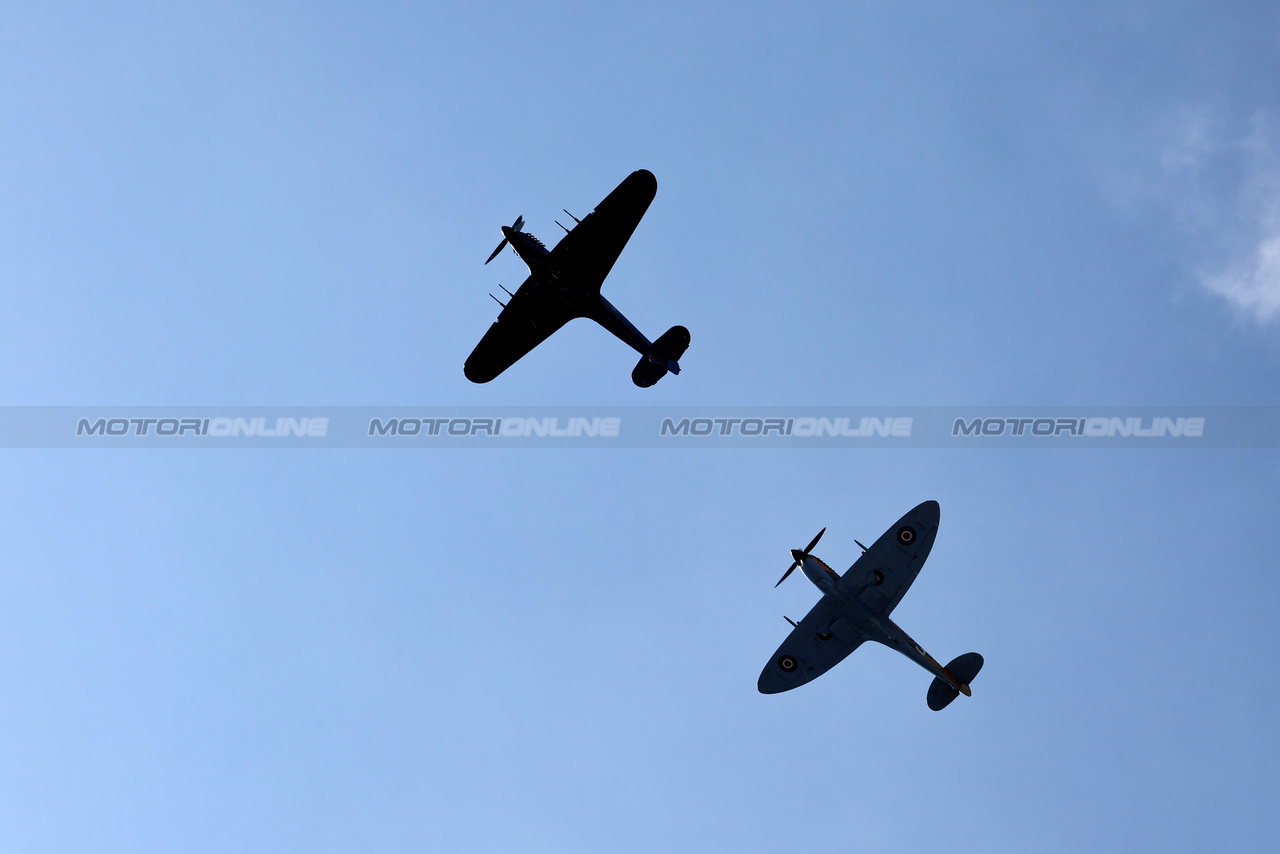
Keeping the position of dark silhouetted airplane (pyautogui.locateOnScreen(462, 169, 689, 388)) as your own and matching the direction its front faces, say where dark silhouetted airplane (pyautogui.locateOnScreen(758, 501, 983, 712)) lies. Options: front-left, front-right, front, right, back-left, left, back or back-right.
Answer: back-left
